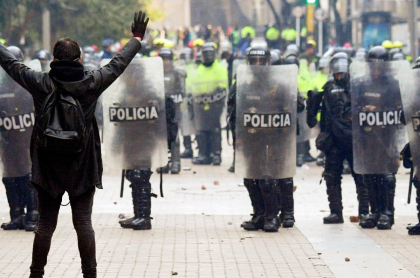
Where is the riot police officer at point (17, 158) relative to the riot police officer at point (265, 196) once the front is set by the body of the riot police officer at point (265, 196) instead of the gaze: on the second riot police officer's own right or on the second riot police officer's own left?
on the second riot police officer's own right

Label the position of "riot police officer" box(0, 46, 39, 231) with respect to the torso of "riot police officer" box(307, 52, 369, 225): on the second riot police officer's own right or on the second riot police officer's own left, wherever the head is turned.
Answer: on the second riot police officer's own right

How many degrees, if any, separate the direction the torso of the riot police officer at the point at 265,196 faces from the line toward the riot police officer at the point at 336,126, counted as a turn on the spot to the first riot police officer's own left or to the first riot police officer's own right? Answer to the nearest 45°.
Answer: approximately 90° to the first riot police officer's own left

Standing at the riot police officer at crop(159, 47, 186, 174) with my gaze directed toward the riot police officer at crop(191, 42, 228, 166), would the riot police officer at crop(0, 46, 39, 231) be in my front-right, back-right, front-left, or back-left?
back-right

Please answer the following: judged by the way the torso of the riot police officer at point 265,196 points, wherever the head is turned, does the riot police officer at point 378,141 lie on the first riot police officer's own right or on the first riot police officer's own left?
on the first riot police officer's own left

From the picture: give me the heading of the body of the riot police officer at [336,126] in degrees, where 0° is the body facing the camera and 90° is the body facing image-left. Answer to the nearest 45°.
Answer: approximately 0°

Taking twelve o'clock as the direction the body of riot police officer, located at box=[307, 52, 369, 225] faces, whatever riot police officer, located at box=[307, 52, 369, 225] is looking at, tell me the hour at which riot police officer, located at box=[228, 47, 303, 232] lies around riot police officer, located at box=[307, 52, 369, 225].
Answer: riot police officer, located at box=[228, 47, 303, 232] is roughly at 2 o'clock from riot police officer, located at box=[307, 52, 369, 225].

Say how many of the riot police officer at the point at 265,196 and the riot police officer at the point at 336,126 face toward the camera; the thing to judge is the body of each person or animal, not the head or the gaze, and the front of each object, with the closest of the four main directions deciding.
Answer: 2
